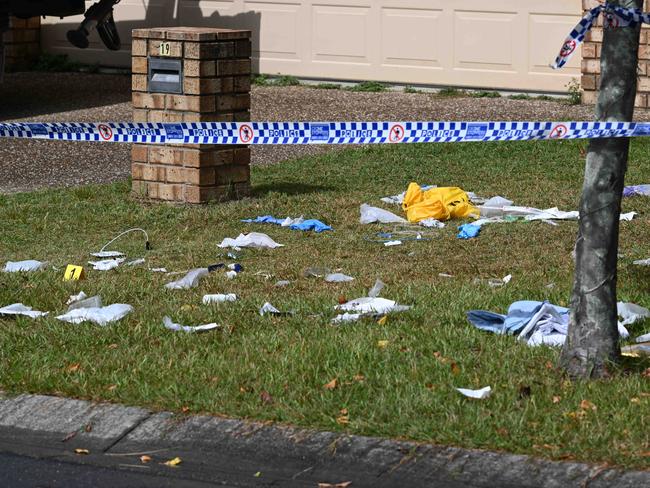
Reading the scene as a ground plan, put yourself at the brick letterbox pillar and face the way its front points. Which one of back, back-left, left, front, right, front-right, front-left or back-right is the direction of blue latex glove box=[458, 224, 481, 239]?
left

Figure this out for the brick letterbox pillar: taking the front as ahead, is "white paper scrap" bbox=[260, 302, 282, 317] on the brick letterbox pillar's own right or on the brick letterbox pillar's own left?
on the brick letterbox pillar's own left

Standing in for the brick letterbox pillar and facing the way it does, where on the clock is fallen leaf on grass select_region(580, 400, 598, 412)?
The fallen leaf on grass is roughly at 10 o'clock from the brick letterbox pillar.

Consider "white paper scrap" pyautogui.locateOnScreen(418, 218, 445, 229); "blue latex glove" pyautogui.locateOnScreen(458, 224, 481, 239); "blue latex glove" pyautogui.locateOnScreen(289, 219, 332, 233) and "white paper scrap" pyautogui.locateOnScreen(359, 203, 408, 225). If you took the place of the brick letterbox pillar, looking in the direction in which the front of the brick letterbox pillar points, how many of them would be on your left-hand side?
4

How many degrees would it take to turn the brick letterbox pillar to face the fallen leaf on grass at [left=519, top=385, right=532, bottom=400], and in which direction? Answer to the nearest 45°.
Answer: approximately 45° to its left

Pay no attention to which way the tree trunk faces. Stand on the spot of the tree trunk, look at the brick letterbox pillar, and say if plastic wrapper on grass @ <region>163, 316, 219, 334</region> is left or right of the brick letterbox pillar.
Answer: left

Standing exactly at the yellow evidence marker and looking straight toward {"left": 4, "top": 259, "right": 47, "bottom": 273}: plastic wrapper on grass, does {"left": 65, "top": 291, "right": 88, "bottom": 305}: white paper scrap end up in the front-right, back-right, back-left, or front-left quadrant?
back-left

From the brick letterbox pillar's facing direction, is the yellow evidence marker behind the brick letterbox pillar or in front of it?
in front

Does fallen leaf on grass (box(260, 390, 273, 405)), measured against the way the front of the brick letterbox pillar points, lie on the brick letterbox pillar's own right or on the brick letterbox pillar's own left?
on the brick letterbox pillar's own left

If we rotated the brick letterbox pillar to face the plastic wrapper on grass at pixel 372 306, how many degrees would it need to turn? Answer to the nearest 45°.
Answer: approximately 45° to its left

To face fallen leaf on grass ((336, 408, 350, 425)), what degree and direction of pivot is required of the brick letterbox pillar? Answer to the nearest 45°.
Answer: approximately 45° to its left

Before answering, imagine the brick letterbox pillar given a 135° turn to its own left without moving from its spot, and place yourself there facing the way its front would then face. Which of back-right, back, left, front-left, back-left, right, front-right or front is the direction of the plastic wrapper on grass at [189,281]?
right

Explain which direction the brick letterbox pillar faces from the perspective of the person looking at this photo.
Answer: facing the viewer and to the left of the viewer

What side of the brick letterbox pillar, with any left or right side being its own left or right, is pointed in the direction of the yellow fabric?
left

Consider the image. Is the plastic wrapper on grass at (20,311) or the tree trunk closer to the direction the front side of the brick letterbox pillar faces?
the plastic wrapper on grass
